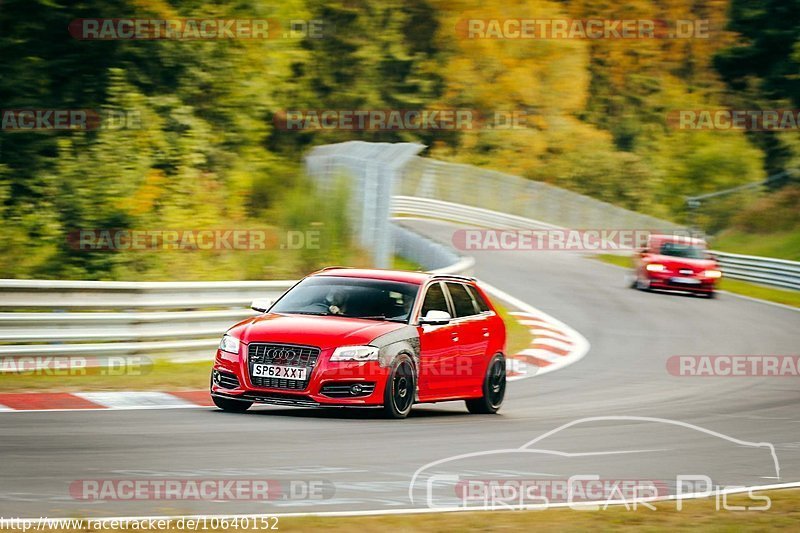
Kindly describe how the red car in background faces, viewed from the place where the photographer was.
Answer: facing the viewer

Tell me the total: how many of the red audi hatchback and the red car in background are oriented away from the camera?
0

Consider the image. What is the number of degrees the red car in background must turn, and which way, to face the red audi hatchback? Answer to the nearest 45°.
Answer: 0° — it already faces it

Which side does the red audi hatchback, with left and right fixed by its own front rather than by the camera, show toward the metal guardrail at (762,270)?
back

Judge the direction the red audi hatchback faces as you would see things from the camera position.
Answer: facing the viewer and to the left of the viewer

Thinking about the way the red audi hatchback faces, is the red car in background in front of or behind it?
behind

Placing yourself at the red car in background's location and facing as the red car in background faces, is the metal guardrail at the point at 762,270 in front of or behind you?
behind

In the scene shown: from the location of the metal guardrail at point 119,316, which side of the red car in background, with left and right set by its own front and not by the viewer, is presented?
front
